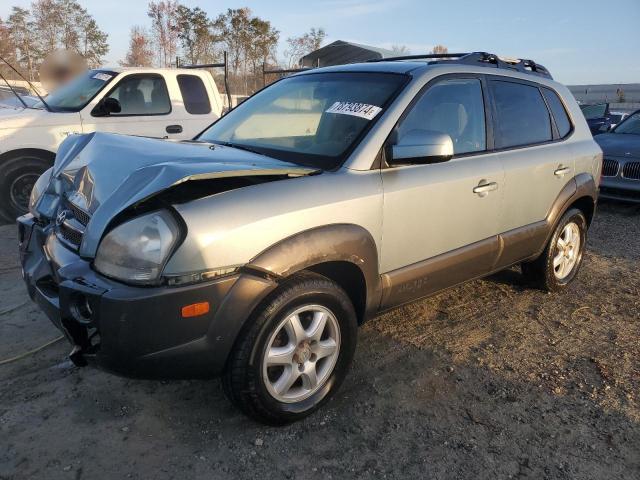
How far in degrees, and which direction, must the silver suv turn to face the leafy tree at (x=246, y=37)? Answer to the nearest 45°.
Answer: approximately 135° to its right

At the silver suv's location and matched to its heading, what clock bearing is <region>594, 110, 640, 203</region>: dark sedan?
The dark sedan is roughly at 6 o'clock from the silver suv.

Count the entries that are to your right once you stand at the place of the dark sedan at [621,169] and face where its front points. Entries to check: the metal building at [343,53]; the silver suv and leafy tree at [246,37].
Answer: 2

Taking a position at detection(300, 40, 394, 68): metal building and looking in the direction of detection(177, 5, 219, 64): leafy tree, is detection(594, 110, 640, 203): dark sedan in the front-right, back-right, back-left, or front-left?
back-left

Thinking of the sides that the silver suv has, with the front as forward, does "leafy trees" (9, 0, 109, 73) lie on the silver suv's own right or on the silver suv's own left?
on the silver suv's own right

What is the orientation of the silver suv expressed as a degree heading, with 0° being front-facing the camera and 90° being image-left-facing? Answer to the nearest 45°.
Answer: approximately 45°

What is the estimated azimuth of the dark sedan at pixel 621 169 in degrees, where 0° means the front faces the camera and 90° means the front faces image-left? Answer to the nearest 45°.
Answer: approximately 45°

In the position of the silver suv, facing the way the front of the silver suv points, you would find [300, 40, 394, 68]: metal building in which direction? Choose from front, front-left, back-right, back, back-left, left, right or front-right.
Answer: back-right

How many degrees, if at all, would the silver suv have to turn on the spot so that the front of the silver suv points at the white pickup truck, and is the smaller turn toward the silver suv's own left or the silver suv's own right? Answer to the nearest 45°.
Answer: approximately 90° to the silver suv's own right

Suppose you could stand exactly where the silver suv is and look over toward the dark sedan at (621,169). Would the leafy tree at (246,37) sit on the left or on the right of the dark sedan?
left
